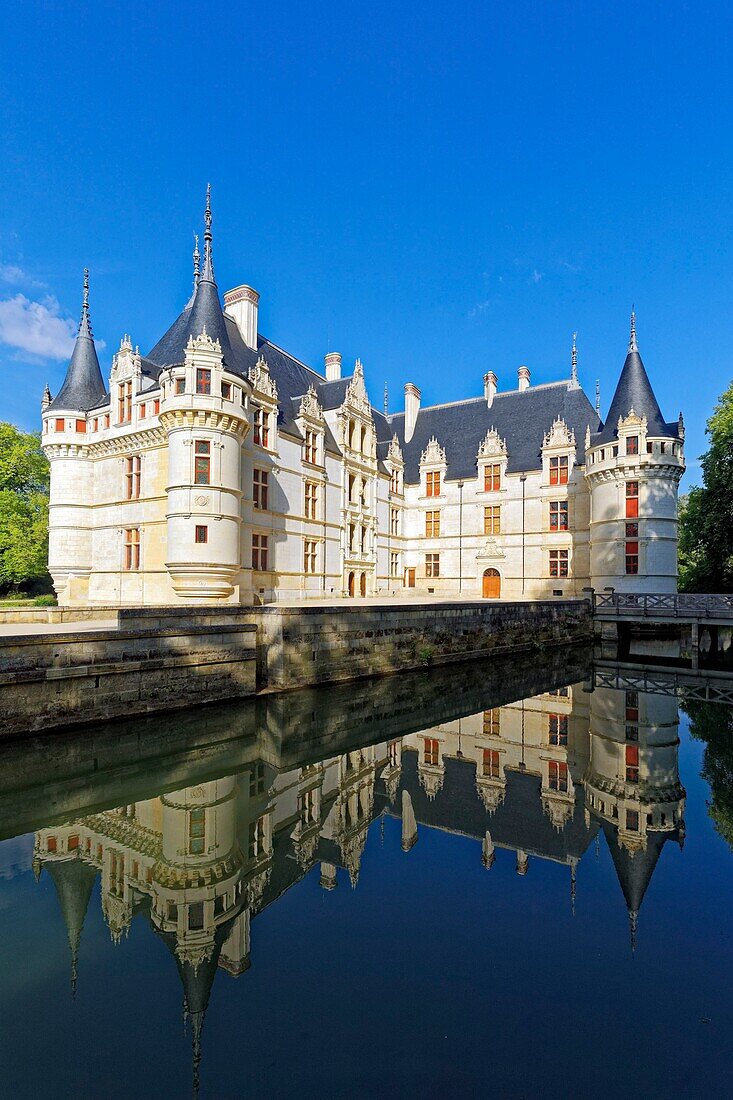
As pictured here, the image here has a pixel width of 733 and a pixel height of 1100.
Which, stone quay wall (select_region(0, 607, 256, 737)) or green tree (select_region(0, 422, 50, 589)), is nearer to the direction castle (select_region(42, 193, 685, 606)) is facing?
the stone quay wall

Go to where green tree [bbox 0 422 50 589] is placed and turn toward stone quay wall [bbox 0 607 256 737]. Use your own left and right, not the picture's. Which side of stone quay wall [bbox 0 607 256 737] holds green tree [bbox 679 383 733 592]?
left

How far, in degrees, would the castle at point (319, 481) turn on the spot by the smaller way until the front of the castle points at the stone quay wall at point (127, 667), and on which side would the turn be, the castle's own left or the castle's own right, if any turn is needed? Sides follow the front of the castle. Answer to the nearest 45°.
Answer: approximately 45° to the castle's own right
